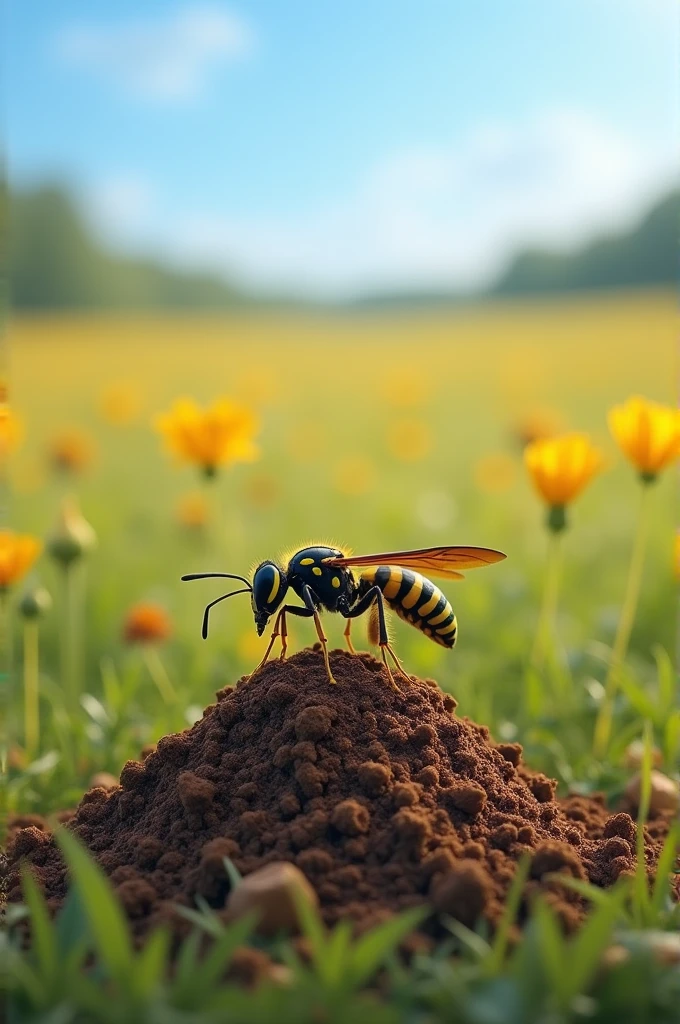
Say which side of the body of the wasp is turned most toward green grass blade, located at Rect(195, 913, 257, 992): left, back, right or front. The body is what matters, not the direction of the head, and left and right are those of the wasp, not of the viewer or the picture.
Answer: left

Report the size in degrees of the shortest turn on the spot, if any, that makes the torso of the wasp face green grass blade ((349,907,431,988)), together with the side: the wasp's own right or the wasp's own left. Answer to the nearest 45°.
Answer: approximately 90° to the wasp's own left

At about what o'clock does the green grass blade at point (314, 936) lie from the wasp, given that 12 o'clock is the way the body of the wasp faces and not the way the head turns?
The green grass blade is roughly at 9 o'clock from the wasp.

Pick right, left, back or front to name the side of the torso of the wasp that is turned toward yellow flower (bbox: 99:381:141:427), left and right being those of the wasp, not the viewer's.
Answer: right

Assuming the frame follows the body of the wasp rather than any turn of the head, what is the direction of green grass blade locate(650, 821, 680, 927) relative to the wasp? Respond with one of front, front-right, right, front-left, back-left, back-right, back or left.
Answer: back-left

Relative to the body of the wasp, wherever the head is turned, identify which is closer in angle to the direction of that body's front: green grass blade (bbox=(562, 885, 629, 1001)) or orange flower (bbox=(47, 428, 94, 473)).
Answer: the orange flower

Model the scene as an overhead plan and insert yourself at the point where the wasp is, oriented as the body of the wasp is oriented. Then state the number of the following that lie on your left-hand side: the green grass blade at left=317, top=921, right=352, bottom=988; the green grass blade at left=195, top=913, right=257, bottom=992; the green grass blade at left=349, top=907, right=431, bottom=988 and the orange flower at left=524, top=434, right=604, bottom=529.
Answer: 3

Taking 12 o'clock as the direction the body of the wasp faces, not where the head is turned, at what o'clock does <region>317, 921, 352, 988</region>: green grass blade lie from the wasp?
The green grass blade is roughly at 9 o'clock from the wasp.

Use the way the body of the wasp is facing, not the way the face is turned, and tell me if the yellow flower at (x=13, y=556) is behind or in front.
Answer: in front

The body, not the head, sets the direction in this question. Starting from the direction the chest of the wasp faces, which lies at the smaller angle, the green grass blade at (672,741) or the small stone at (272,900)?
the small stone

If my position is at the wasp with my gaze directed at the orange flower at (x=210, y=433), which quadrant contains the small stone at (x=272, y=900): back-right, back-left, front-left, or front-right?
back-left

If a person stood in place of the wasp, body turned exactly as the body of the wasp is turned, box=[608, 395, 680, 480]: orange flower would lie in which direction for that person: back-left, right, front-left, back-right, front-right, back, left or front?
back-right

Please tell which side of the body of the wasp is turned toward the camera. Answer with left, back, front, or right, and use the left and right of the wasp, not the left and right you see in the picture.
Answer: left

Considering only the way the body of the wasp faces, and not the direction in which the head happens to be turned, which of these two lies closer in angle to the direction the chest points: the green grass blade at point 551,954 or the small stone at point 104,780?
the small stone

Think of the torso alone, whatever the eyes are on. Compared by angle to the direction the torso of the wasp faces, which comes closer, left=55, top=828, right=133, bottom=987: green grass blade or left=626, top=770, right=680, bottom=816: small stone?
the green grass blade

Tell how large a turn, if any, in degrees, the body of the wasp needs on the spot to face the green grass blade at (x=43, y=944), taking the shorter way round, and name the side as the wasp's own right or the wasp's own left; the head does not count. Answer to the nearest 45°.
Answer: approximately 45° to the wasp's own left
